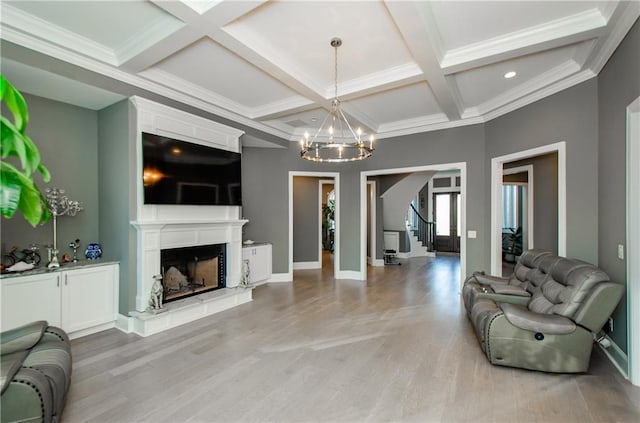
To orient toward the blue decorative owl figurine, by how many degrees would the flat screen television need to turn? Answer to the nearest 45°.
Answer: approximately 135° to its right

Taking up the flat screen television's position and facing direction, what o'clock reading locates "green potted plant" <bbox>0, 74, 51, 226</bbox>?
The green potted plant is roughly at 2 o'clock from the flat screen television.

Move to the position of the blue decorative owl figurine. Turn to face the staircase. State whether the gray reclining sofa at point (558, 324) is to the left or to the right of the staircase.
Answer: right

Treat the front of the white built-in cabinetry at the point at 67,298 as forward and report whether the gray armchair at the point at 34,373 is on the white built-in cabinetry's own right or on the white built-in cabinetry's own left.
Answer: on the white built-in cabinetry's own right

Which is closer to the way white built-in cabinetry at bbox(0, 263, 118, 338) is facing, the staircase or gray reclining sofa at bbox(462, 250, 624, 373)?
the gray reclining sofa

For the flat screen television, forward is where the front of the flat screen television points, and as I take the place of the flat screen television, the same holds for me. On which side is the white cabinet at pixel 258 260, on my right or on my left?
on my left

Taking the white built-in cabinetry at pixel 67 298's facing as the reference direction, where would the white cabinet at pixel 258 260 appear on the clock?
The white cabinet is roughly at 10 o'clock from the white built-in cabinetry.

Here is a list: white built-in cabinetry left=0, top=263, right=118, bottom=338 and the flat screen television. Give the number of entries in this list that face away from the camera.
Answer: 0

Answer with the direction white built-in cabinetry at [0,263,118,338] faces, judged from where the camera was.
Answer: facing the viewer and to the right of the viewer
